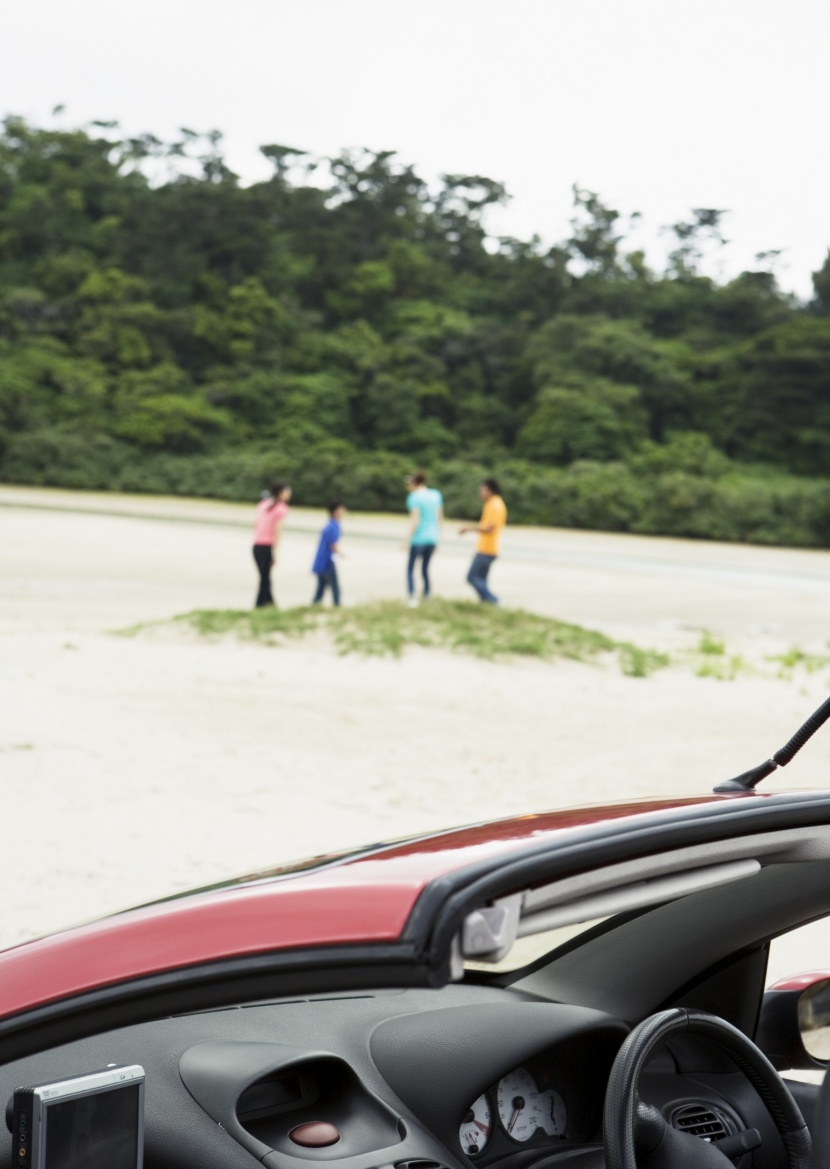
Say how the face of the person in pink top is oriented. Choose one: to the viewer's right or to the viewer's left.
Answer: to the viewer's right

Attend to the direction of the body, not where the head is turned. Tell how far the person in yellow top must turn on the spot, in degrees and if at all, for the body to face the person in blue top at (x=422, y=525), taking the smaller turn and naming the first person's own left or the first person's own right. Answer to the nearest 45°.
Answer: approximately 45° to the first person's own right

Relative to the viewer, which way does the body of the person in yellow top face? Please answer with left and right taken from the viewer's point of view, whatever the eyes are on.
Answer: facing to the left of the viewer

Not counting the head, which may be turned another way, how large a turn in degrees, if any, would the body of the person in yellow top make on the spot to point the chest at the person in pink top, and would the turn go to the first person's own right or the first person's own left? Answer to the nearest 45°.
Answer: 0° — they already face them
